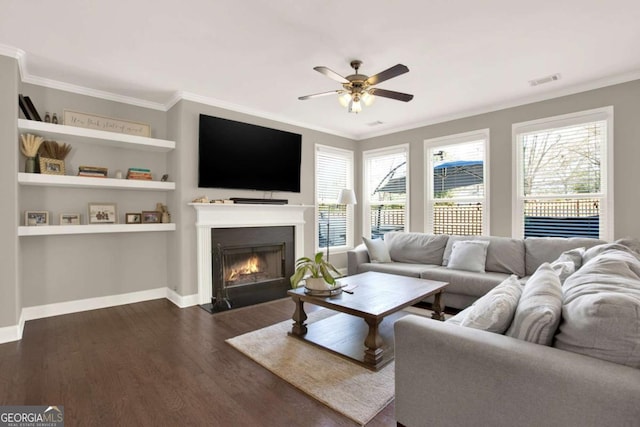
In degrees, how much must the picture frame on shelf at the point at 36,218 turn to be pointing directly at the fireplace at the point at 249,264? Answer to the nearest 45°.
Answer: approximately 90° to its left

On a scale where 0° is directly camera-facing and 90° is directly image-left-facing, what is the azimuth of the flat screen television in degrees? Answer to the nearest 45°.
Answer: approximately 315°

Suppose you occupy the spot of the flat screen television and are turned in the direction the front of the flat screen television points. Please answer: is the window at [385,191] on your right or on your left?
on your left

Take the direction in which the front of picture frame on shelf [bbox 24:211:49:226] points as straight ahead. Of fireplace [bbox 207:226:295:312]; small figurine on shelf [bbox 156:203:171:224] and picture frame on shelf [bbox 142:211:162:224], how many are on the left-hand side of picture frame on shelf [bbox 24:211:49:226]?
3

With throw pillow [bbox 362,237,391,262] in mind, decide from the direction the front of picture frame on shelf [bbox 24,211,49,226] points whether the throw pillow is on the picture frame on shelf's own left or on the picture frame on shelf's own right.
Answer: on the picture frame on shelf's own left

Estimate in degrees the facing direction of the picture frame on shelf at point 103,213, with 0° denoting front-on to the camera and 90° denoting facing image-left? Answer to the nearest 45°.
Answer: approximately 0°
